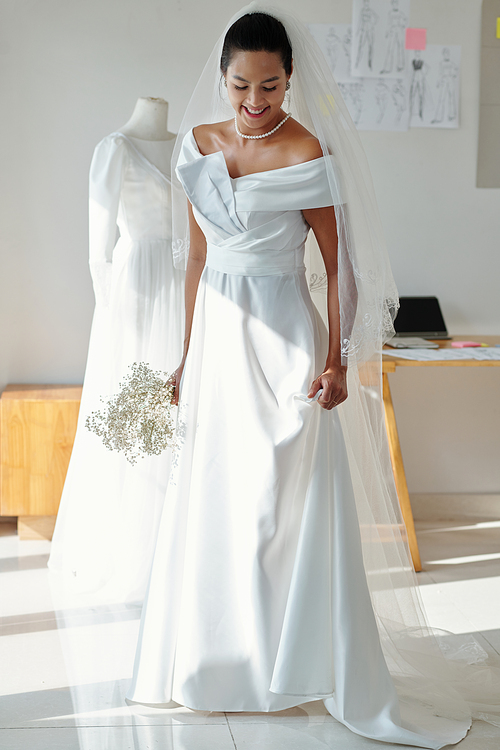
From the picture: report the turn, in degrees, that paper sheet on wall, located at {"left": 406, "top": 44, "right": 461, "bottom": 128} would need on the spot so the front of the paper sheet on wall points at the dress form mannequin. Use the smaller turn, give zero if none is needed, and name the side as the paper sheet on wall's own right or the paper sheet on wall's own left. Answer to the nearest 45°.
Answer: approximately 45° to the paper sheet on wall's own right

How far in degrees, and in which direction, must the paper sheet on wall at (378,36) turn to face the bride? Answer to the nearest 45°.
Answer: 0° — it already faces them
